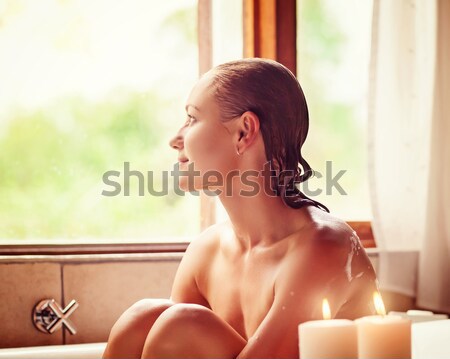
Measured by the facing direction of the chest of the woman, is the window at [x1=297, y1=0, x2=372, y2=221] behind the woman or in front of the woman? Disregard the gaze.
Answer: behind

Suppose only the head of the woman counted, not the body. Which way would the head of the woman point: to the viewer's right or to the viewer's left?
to the viewer's left

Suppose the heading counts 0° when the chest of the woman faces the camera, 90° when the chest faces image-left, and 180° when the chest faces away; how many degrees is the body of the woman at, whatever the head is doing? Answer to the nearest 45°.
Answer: approximately 45°
